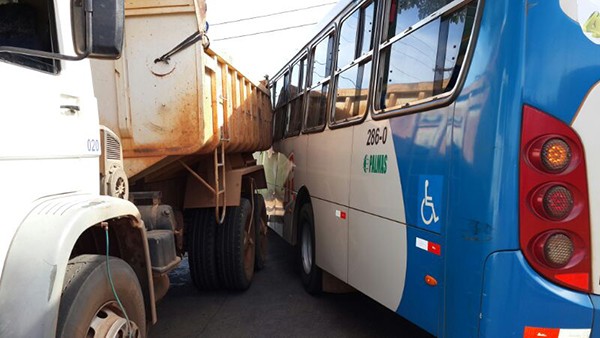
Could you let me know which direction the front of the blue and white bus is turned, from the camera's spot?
facing away from the viewer and to the left of the viewer

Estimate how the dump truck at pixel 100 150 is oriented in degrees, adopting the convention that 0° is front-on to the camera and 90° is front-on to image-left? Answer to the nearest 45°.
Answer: approximately 45°

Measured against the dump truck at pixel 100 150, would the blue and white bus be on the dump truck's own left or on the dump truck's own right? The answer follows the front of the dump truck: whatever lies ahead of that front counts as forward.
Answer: on the dump truck's own left

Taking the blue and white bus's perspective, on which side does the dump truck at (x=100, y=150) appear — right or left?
on its left

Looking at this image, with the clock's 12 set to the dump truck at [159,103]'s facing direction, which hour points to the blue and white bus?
The blue and white bus is roughly at 9 o'clock from the dump truck.
